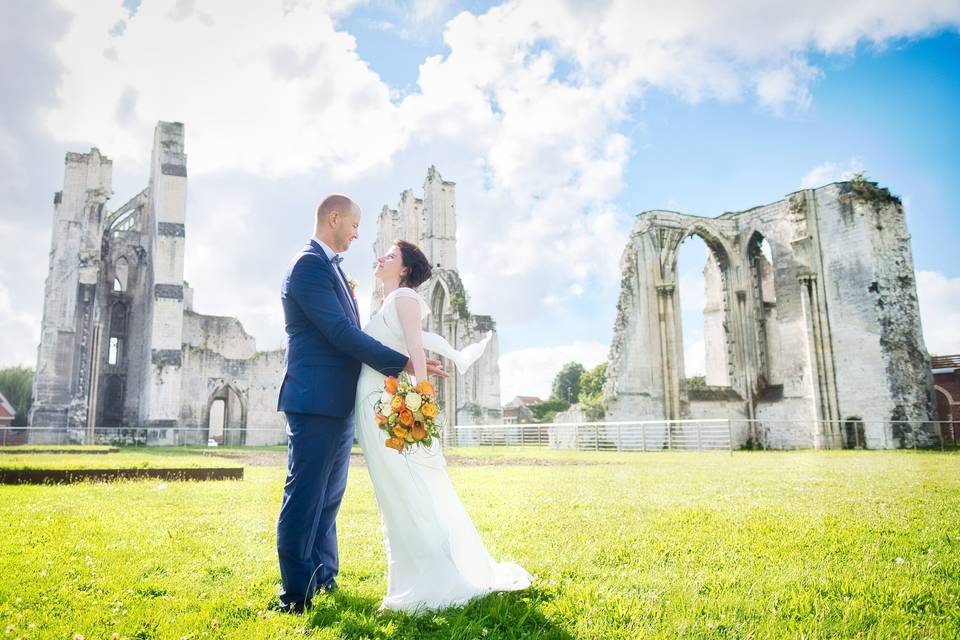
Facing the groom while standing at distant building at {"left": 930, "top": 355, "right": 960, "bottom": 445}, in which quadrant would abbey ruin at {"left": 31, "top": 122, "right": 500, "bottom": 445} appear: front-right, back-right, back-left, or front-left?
front-right

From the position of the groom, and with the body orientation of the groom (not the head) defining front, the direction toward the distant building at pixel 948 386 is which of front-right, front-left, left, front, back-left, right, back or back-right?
front-left

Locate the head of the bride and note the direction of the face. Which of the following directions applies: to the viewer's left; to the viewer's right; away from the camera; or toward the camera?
to the viewer's left

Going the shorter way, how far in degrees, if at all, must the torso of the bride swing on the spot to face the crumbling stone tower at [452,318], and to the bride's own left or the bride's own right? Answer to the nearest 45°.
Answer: approximately 90° to the bride's own right

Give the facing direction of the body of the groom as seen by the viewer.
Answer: to the viewer's right

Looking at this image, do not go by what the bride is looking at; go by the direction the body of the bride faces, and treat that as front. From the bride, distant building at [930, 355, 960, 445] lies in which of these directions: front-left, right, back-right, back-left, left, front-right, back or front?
back-right

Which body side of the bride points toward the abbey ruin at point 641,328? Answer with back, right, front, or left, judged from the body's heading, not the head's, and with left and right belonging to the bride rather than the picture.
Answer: right

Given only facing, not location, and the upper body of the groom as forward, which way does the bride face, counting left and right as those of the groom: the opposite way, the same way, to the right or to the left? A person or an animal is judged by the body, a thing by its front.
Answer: the opposite way

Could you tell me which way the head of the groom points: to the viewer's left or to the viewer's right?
to the viewer's right

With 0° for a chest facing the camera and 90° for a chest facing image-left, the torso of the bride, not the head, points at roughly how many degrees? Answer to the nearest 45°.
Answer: approximately 90°

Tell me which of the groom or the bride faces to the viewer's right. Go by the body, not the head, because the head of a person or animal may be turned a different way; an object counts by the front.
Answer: the groom

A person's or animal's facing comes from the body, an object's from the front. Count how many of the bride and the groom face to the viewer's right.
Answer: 1

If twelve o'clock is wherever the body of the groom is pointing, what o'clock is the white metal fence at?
The white metal fence is roughly at 10 o'clock from the groom.
